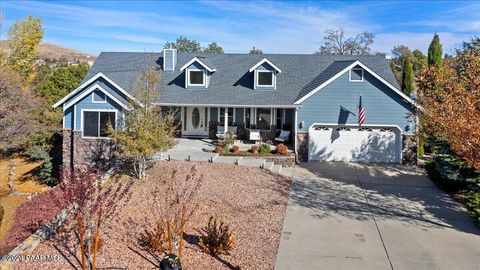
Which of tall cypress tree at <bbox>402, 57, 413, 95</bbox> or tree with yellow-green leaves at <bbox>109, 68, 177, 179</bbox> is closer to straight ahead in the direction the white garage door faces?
the tree with yellow-green leaves

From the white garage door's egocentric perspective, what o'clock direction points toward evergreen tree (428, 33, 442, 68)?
The evergreen tree is roughly at 7 o'clock from the white garage door.

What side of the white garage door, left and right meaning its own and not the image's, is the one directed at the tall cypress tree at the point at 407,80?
back

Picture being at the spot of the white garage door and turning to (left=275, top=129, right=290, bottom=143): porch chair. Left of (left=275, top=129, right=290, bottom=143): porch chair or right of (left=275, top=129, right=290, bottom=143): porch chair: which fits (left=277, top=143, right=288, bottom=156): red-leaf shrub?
left

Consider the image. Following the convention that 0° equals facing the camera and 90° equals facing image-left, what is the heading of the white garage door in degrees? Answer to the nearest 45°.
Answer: approximately 0°

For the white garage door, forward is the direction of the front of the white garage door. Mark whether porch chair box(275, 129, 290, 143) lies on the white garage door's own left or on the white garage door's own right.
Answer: on the white garage door's own right

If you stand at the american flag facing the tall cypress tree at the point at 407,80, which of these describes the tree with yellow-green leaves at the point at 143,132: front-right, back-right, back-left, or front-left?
back-left

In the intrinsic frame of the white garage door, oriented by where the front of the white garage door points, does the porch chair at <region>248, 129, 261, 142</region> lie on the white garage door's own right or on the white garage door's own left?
on the white garage door's own right
